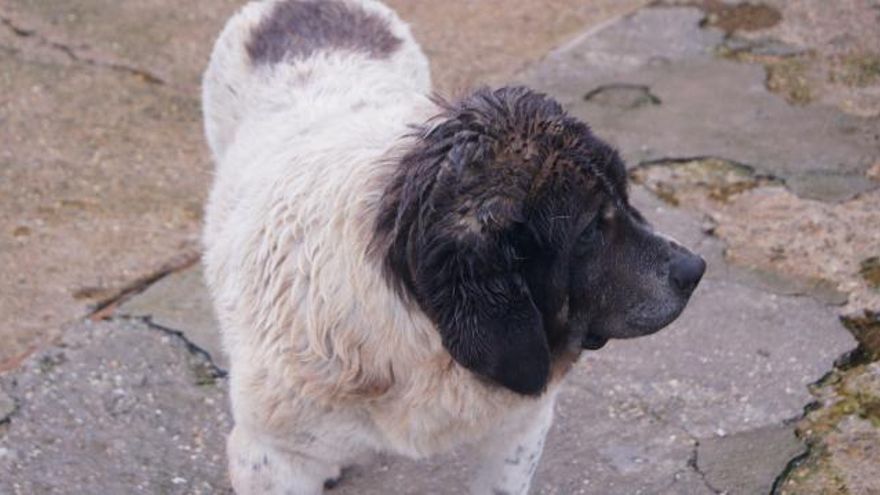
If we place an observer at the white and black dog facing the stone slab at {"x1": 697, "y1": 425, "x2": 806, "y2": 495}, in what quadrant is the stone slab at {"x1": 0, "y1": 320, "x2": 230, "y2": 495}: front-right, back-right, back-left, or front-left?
back-left

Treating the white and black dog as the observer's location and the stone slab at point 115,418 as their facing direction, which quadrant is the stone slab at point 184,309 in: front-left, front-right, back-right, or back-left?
front-right

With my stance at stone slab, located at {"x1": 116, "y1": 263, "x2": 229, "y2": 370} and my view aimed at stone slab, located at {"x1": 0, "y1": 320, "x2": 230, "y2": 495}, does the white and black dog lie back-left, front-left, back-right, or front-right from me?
front-left

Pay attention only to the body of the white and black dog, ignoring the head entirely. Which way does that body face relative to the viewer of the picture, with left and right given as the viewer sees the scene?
facing the viewer and to the right of the viewer

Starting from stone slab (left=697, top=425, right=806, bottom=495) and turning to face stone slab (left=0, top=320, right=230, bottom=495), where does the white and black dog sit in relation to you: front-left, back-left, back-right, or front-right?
front-left

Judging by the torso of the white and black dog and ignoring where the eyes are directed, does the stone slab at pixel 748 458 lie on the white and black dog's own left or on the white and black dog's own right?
on the white and black dog's own left
